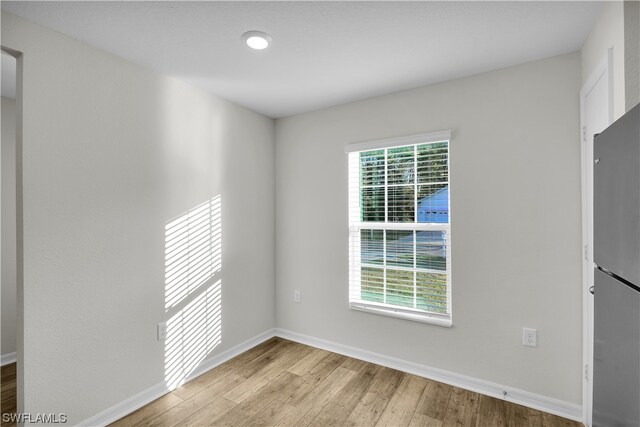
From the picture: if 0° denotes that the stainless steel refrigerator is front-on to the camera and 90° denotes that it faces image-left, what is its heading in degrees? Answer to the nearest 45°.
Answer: approximately 90°

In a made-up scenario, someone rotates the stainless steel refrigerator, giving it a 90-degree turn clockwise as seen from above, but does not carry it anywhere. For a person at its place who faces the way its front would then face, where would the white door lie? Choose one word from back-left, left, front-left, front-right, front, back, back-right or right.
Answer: front
